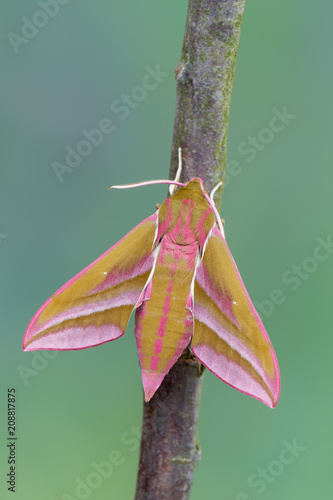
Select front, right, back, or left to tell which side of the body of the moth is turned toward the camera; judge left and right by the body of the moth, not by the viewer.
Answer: back
